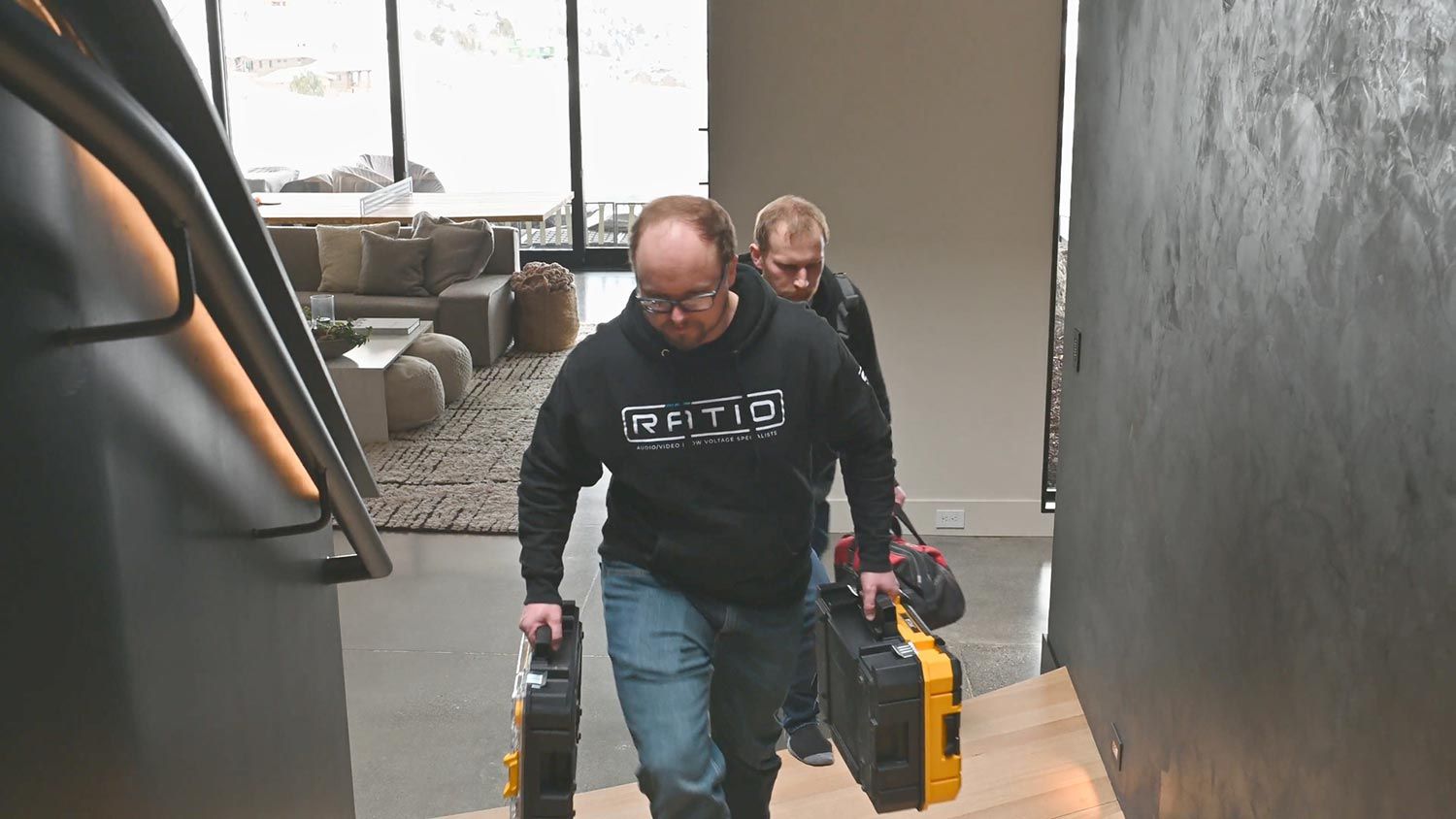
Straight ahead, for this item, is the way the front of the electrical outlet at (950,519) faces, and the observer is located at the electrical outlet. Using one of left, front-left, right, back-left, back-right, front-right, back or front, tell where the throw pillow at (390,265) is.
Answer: back-right

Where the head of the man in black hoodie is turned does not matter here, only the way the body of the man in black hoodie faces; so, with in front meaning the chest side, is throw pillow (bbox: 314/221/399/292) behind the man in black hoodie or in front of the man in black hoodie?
behind

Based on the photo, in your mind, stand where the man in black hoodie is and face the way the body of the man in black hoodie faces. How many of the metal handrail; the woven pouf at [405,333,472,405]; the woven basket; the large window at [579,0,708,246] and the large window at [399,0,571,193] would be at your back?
4

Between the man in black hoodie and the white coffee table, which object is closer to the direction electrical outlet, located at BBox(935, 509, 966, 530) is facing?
the man in black hoodie

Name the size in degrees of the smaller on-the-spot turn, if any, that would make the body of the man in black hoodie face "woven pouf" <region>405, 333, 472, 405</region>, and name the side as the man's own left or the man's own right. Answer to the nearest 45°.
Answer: approximately 180°

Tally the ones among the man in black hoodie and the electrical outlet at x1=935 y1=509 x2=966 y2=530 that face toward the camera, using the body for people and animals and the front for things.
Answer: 2

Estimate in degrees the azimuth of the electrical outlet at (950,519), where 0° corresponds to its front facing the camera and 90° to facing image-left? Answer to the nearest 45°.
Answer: approximately 0°

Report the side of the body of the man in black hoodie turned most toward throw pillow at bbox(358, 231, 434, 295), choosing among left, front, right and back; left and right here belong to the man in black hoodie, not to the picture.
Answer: back

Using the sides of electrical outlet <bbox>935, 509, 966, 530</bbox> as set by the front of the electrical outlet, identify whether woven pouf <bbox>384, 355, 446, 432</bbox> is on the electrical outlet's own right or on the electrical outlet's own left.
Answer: on the electrical outlet's own right

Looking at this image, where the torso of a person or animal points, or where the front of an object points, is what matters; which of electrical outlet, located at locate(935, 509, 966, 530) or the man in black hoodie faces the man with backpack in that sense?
the electrical outlet
